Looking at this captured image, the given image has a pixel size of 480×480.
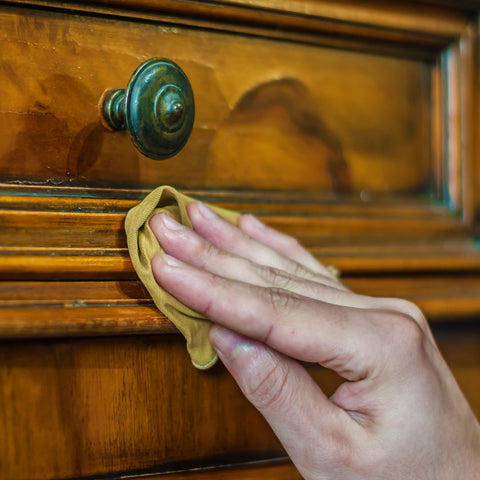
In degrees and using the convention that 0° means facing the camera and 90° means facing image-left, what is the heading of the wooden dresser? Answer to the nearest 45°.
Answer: approximately 315°
